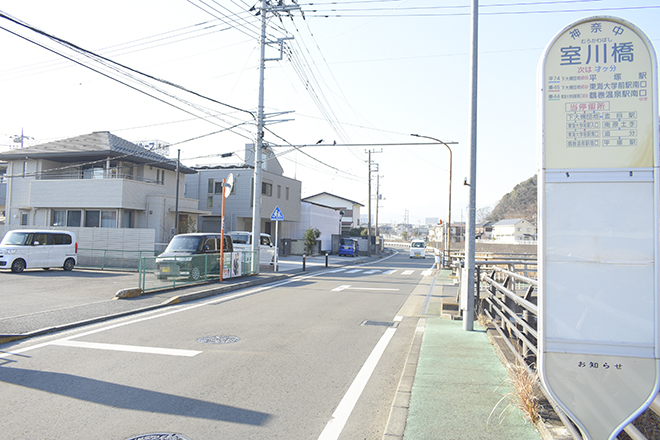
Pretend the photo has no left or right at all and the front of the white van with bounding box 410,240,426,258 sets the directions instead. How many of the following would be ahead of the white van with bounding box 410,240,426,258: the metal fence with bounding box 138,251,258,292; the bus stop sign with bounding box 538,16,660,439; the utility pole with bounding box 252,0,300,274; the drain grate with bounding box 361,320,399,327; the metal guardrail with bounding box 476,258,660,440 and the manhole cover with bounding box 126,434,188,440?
6

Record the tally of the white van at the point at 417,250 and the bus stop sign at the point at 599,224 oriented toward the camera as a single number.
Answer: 2

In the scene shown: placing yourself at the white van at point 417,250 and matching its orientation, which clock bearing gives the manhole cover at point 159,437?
The manhole cover is roughly at 12 o'clock from the white van.

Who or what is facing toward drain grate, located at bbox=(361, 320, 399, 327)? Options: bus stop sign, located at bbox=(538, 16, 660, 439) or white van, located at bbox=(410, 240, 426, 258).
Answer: the white van

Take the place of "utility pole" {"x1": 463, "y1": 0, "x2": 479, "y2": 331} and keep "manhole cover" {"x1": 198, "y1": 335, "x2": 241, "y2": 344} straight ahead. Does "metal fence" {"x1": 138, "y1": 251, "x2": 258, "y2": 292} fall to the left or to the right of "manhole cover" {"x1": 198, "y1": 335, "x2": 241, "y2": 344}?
right

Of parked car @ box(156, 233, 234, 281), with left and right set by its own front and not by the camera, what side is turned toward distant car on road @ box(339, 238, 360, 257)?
back

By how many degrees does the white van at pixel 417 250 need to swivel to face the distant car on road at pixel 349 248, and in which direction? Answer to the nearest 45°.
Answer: approximately 90° to its right

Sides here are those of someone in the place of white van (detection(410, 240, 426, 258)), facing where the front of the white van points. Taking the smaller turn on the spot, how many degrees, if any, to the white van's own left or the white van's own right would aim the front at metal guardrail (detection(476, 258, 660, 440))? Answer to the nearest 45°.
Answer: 0° — it already faces it

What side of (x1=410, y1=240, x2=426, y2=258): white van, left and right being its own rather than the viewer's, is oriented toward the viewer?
front

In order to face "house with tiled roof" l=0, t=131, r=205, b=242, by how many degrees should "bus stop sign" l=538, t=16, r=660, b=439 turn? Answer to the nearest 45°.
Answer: approximately 135° to its right
